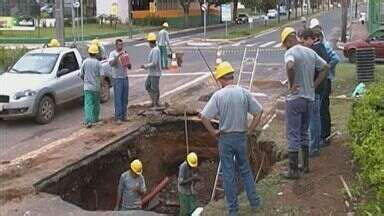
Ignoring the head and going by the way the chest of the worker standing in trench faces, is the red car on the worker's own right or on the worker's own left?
on the worker's own left

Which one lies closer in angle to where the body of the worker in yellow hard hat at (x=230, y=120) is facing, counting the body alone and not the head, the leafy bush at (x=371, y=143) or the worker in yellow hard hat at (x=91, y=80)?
the worker in yellow hard hat

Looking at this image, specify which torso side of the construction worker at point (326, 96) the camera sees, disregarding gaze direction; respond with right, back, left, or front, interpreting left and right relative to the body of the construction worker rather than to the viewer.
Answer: left

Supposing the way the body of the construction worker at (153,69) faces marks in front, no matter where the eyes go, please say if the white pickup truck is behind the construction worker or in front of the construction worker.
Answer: in front

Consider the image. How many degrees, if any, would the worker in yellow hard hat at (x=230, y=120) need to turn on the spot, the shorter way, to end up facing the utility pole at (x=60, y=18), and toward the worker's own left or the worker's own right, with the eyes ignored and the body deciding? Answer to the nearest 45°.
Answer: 0° — they already face it

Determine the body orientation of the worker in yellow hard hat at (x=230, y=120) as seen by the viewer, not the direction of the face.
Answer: away from the camera

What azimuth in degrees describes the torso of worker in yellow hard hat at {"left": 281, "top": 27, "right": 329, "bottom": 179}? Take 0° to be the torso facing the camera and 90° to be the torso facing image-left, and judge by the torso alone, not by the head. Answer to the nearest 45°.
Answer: approximately 135°

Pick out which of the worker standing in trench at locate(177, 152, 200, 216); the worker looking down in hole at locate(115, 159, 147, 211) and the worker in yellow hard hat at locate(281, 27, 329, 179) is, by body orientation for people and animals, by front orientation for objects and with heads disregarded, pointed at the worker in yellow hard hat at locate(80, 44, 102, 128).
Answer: the worker in yellow hard hat at locate(281, 27, 329, 179)

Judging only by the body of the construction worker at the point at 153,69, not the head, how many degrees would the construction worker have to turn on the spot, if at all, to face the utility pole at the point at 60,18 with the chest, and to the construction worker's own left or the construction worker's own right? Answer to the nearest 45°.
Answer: approximately 90° to the construction worker's own right

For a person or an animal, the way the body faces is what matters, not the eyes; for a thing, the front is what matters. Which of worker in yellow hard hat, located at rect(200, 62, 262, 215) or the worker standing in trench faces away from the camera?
the worker in yellow hard hat

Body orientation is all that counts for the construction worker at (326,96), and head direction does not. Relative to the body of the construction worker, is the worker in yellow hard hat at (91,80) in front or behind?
in front

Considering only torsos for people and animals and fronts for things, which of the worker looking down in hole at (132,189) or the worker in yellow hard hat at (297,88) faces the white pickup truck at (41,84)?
the worker in yellow hard hat
